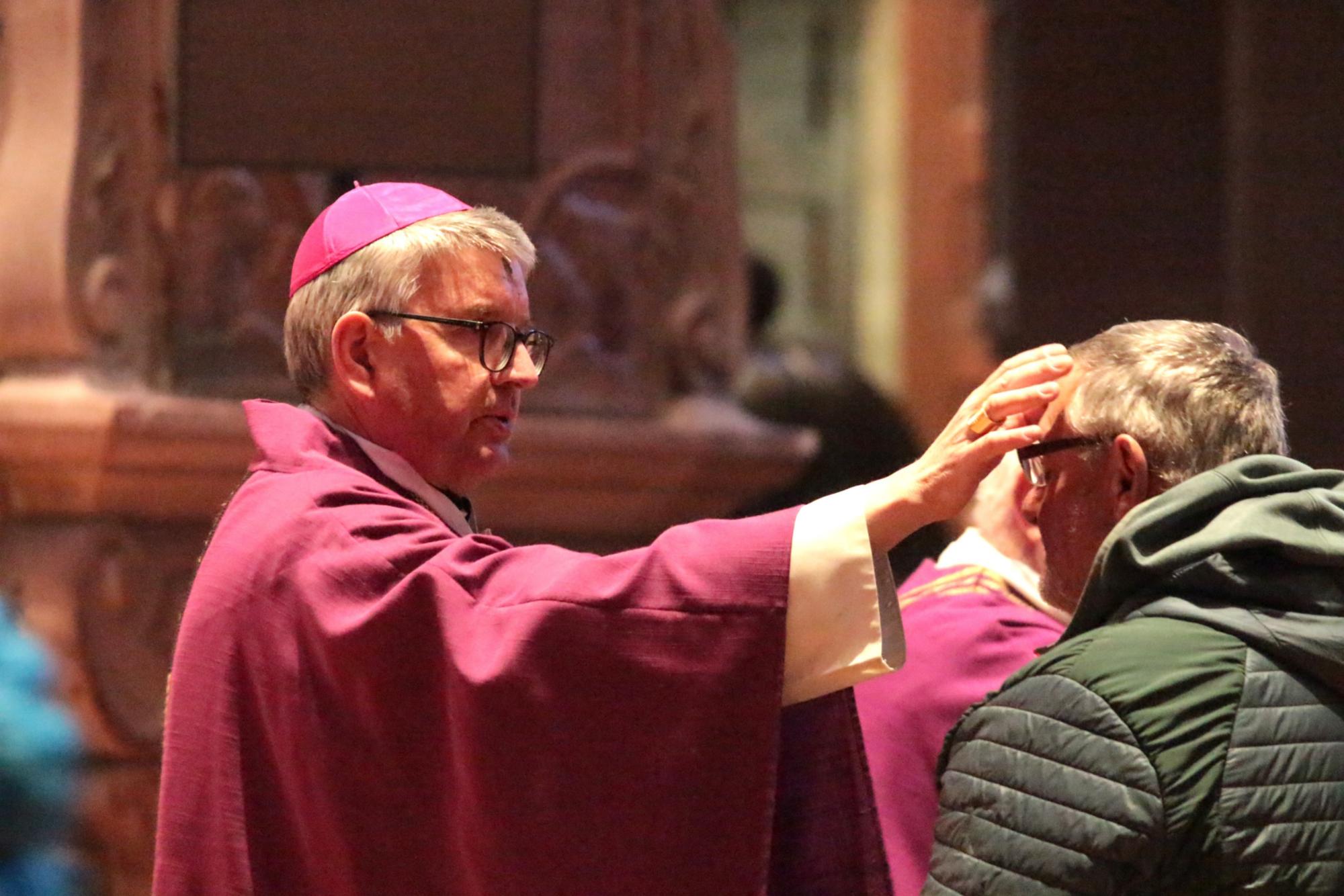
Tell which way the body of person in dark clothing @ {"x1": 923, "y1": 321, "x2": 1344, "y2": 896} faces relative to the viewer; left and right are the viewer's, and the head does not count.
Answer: facing away from the viewer and to the left of the viewer

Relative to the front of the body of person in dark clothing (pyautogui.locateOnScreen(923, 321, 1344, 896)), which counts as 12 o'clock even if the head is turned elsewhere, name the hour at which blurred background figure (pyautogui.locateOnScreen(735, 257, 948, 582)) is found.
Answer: The blurred background figure is roughly at 1 o'clock from the person in dark clothing.

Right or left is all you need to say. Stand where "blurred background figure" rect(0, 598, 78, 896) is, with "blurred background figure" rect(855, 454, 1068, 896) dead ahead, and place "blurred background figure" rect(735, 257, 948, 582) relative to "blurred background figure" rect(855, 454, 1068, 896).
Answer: left
